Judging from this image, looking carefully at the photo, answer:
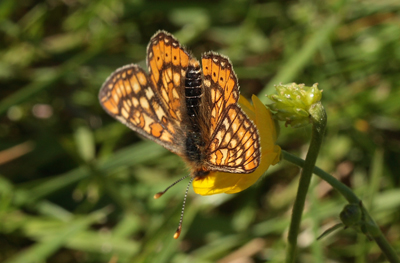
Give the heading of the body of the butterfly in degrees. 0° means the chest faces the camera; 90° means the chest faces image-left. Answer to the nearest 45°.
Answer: approximately 0°

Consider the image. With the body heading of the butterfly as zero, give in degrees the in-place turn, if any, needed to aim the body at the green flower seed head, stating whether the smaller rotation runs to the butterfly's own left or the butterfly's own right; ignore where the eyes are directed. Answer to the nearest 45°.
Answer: approximately 45° to the butterfly's own left
